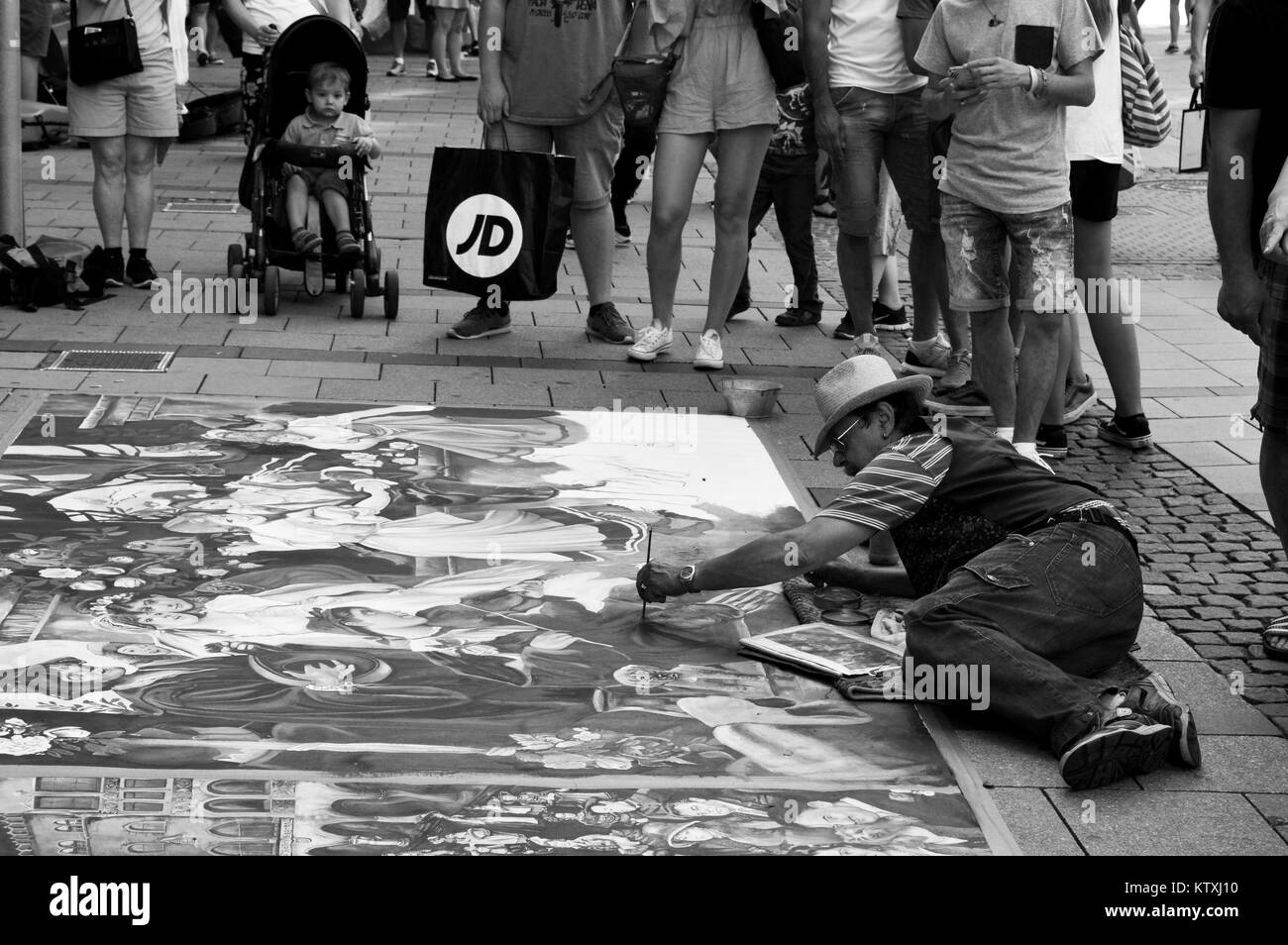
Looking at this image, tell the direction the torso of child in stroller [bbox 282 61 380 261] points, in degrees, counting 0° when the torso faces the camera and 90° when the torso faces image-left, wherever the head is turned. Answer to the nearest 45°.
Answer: approximately 0°

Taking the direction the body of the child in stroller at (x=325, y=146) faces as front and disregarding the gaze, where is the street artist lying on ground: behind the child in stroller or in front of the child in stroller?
in front

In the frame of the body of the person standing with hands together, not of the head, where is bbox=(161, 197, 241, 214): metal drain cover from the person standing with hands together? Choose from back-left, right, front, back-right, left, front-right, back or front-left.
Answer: back-right

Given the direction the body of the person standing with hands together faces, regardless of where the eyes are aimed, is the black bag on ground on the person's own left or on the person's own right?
on the person's own right

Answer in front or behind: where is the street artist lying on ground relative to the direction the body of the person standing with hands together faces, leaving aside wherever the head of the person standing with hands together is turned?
in front

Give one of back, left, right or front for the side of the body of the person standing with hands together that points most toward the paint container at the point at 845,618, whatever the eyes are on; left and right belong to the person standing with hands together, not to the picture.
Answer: front

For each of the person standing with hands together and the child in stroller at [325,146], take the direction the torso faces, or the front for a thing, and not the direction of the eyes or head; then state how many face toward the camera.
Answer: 2

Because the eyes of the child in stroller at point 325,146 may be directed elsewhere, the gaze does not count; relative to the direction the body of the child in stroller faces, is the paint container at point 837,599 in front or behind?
in front
